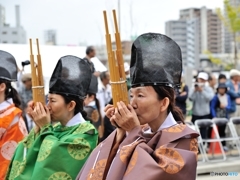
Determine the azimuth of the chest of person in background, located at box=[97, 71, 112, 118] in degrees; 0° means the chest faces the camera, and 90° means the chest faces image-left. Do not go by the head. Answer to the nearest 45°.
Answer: approximately 315°

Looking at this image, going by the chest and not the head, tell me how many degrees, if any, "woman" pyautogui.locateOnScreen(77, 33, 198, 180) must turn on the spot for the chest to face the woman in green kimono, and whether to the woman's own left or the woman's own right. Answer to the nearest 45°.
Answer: approximately 90° to the woman's own right

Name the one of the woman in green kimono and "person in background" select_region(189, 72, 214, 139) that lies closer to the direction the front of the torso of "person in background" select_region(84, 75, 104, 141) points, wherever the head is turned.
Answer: the woman in green kimono
